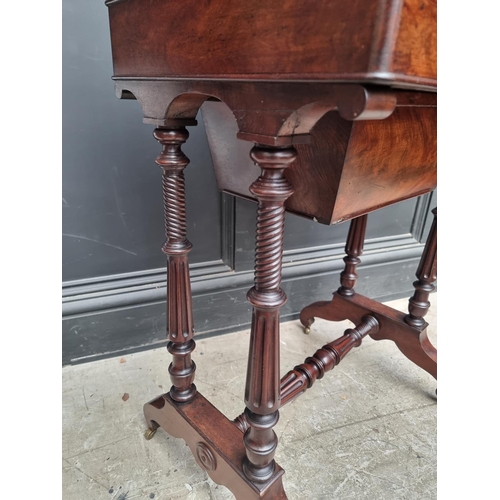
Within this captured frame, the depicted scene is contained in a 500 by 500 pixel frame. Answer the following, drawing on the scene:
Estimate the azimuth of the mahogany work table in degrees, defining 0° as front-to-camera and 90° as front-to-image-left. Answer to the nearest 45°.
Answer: approximately 315°
